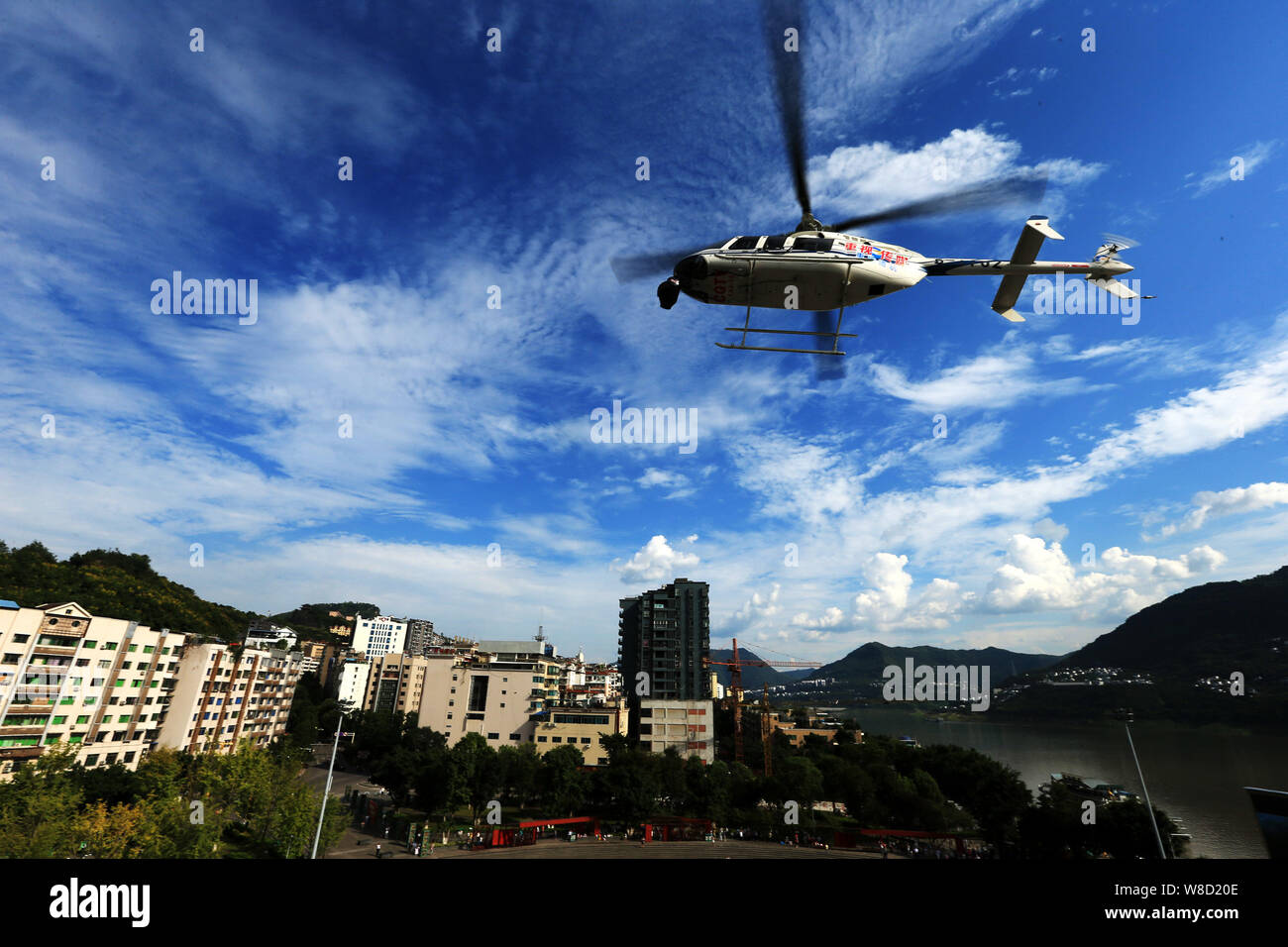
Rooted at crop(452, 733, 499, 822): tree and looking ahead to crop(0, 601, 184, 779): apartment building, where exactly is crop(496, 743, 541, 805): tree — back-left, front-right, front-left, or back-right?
back-right

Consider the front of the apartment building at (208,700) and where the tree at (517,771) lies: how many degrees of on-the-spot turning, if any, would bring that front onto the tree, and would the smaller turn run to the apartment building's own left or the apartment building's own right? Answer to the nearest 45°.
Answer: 0° — it already faces it

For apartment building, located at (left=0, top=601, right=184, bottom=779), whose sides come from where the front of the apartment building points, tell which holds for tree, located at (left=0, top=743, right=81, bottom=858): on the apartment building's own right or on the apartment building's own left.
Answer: on the apartment building's own right

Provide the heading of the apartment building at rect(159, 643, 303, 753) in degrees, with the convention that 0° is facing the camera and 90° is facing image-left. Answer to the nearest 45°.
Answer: approximately 315°

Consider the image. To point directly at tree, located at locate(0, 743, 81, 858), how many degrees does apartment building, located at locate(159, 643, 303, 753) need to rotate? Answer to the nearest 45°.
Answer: approximately 45° to its right

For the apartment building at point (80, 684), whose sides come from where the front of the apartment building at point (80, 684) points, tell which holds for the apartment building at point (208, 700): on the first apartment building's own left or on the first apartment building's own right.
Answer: on the first apartment building's own left

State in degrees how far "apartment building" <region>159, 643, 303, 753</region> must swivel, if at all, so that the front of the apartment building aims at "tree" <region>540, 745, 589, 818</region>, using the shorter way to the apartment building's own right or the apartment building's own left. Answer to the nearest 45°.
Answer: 0° — it already faces it

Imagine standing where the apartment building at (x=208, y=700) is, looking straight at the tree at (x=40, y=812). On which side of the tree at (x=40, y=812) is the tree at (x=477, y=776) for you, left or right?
left
